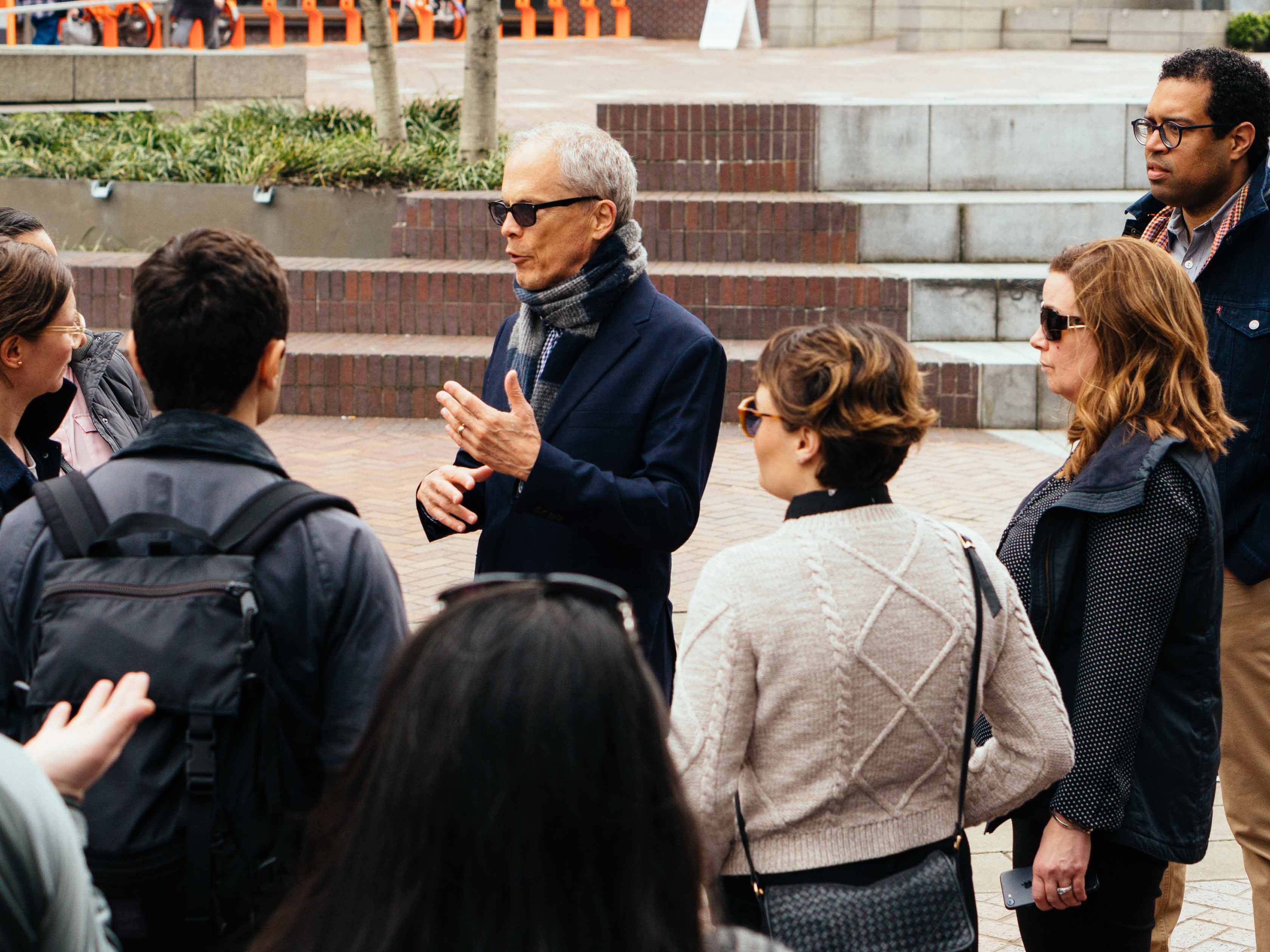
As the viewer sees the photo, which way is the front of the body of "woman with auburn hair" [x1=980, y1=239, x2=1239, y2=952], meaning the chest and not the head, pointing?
to the viewer's left

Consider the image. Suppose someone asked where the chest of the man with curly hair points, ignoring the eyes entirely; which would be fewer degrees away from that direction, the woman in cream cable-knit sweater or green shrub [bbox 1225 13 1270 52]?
the woman in cream cable-knit sweater

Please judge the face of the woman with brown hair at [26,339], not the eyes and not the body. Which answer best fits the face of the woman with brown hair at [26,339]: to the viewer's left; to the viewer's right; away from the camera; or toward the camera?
to the viewer's right

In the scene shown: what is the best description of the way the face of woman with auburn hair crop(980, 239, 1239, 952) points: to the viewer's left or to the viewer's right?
to the viewer's left

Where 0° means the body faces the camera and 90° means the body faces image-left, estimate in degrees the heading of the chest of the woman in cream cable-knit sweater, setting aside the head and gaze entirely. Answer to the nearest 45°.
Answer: approximately 135°

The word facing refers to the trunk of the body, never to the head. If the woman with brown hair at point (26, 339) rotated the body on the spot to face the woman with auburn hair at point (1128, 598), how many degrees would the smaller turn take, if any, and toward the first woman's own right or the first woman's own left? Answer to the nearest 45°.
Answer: approximately 45° to the first woman's own right

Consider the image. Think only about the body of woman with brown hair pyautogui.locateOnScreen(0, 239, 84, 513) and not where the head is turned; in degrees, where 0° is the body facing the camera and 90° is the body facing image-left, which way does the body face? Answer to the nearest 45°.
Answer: approximately 270°

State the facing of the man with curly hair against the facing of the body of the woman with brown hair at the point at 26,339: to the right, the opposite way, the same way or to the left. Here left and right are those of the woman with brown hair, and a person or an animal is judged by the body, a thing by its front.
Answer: the opposite way

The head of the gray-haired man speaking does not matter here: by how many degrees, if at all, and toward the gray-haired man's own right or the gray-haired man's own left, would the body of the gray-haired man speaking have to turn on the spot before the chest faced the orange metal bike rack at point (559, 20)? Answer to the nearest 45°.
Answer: approximately 135° to the gray-haired man's own right
